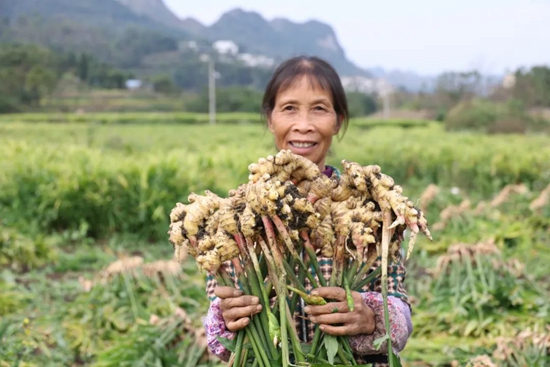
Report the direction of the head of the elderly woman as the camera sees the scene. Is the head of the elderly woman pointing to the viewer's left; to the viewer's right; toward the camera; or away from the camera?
toward the camera

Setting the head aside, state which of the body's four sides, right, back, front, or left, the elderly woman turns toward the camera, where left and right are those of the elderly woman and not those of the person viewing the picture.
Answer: front

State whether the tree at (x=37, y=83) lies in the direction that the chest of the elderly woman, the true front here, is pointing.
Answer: no
